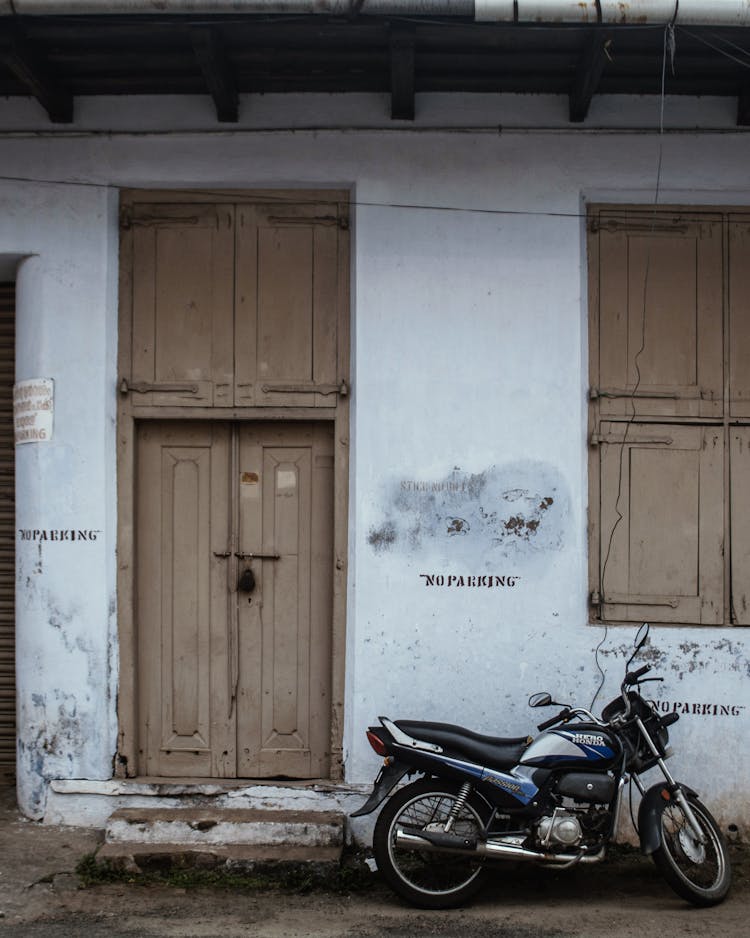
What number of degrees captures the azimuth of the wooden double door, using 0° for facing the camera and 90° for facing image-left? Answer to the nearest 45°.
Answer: approximately 0°

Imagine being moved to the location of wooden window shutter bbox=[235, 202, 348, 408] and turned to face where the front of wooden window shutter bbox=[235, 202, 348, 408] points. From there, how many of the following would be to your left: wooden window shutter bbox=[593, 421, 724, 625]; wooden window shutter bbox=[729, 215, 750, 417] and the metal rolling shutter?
2

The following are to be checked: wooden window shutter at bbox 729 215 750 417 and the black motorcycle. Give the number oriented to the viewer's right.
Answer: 1

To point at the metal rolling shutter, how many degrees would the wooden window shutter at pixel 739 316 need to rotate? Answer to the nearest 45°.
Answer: approximately 90° to its right
